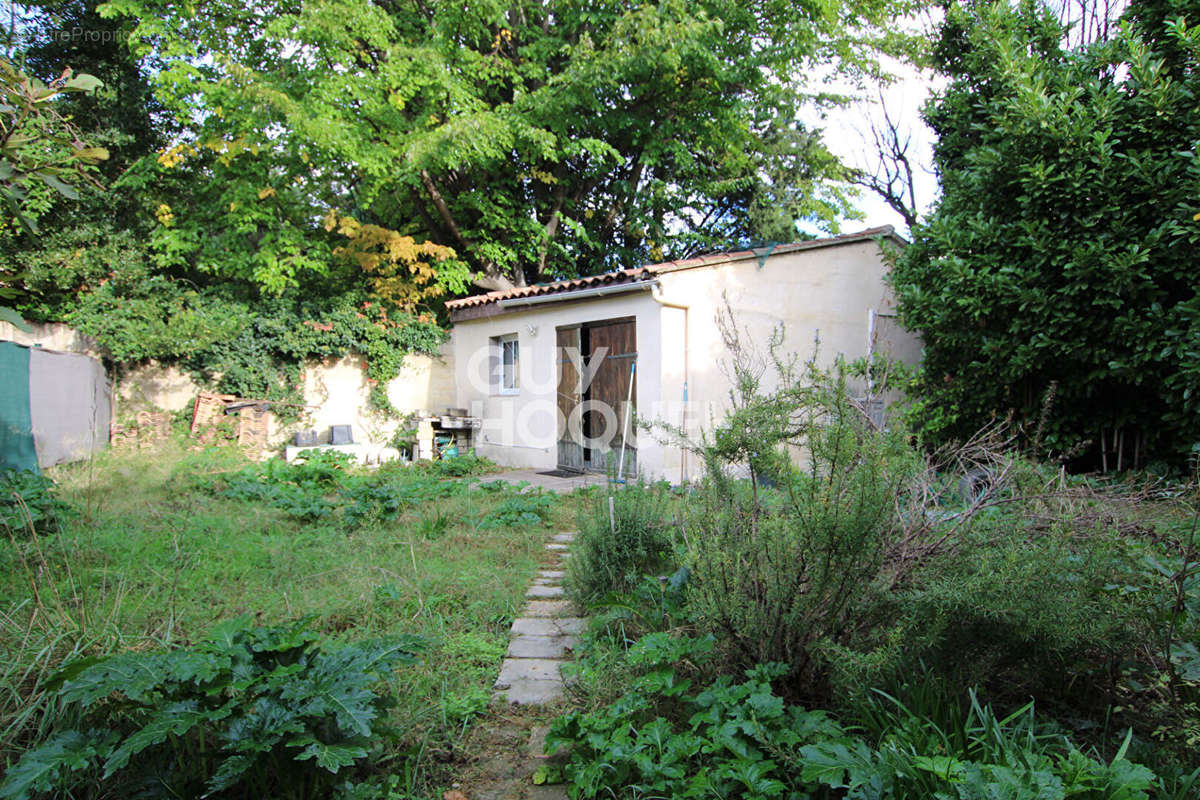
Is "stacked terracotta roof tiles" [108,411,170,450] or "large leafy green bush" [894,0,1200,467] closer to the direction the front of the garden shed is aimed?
the stacked terracotta roof tiles

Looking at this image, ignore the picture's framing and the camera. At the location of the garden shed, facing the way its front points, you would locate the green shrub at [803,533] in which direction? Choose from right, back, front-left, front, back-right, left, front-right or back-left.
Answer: front-left

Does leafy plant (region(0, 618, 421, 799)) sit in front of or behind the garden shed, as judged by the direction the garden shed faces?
in front

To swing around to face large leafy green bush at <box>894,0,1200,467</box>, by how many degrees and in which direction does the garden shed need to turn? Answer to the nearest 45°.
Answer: approximately 90° to its left

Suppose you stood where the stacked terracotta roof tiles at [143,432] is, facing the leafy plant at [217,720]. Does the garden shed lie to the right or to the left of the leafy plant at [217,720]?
left

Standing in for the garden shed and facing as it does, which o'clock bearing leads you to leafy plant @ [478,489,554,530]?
The leafy plant is roughly at 11 o'clock from the garden shed.

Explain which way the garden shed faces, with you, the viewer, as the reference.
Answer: facing the viewer and to the left of the viewer

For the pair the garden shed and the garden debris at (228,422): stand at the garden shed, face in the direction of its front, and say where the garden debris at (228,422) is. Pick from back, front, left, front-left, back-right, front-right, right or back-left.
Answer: front-right

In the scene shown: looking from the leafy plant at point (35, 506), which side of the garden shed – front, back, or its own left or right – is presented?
front

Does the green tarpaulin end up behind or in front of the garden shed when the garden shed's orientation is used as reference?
in front

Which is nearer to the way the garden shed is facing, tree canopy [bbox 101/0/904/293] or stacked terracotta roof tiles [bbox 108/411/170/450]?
the stacked terracotta roof tiles

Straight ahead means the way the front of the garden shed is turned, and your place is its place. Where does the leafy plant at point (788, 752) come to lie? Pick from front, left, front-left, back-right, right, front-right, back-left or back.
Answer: front-left

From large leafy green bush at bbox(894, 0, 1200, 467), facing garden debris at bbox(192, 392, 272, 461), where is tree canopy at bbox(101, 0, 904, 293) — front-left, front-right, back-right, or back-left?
front-right

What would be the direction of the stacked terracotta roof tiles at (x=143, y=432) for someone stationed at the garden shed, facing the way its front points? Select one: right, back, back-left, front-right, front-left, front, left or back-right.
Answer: front-right

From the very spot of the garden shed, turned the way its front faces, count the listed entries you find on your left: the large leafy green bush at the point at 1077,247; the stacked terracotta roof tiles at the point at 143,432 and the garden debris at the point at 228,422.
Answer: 1
